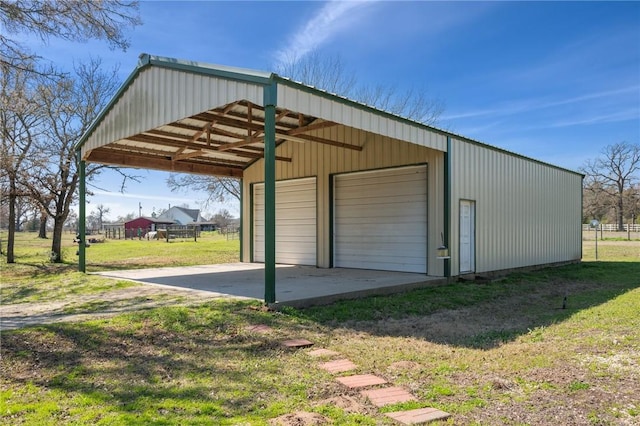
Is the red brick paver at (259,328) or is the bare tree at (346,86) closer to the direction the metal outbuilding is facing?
the red brick paver

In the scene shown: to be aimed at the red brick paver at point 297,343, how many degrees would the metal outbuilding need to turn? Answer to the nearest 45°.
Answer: approximately 45° to its left

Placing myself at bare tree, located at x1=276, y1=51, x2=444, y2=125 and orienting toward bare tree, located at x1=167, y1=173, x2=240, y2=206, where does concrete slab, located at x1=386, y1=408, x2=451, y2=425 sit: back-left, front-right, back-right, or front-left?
back-left

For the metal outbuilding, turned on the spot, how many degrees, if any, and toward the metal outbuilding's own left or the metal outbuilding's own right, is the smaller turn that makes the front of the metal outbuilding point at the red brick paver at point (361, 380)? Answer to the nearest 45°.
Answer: approximately 45° to the metal outbuilding's own left

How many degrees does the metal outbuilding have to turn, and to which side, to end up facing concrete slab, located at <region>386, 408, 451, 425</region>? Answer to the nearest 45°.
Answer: approximately 45° to its left

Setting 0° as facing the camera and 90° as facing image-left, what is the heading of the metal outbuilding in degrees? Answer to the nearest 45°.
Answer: approximately 45°

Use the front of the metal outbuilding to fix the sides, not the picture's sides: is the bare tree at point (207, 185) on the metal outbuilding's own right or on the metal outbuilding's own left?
on the metal outbuilding's own right

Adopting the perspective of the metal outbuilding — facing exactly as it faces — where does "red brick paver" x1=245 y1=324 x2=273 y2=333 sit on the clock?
The red brick paver is roughly at 11 o'clock from the metal outbuilding.

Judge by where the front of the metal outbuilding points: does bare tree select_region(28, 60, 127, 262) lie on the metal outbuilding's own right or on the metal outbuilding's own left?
on the metal outbuilding's own right
